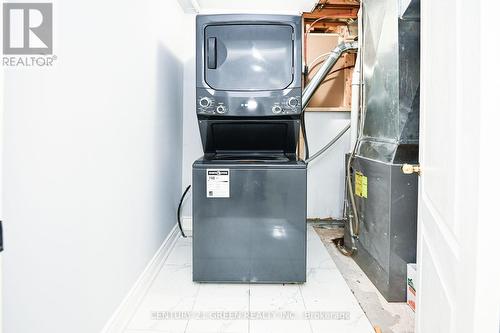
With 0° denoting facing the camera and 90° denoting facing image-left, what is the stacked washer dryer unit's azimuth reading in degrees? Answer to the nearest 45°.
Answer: approximately 0°

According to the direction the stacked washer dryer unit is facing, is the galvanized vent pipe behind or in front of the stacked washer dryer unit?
behind
